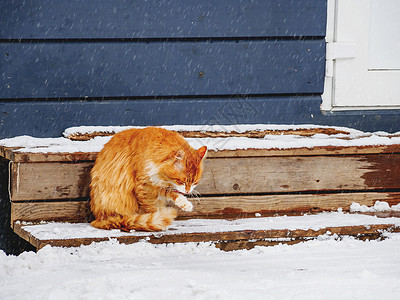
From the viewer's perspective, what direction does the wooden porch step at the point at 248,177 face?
toward the camera

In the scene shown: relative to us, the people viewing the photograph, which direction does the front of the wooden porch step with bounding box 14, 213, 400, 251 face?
facing the viewer
